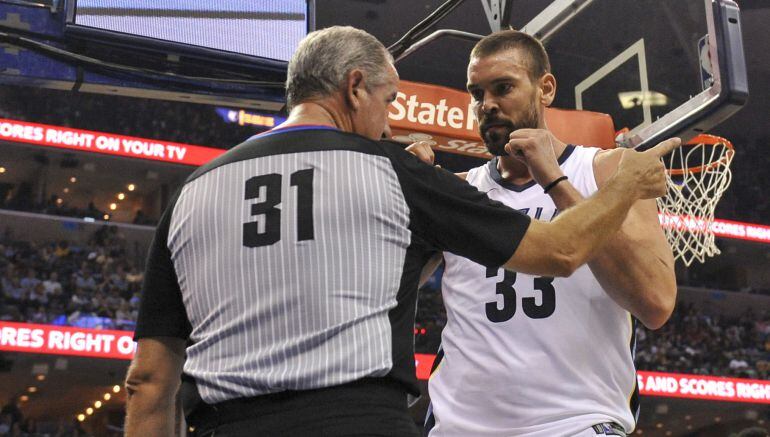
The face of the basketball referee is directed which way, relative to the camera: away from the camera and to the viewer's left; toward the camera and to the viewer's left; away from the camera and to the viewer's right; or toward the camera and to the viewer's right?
away from the camera and to the viewer's right

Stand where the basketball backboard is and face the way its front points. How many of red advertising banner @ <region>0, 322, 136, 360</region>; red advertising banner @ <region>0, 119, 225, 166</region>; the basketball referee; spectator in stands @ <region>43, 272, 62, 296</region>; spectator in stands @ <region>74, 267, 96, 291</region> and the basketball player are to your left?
4

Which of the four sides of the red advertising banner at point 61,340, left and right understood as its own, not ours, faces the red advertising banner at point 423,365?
left

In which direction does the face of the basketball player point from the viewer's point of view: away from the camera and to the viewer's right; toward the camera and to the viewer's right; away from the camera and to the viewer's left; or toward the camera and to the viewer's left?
toward the camera and to the viewer's left

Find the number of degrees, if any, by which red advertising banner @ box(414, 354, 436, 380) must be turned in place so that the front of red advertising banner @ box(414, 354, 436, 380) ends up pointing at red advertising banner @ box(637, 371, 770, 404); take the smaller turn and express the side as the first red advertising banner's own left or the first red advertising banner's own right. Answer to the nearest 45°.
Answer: approximately 90° to the first red advertising banner's own left

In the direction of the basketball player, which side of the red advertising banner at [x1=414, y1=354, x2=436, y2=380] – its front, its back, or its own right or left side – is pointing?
front

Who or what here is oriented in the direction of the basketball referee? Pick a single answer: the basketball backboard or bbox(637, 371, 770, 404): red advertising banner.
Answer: the red advertising banner

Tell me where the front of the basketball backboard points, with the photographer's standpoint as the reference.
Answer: facing away from the viewer and to the right of the viewer
